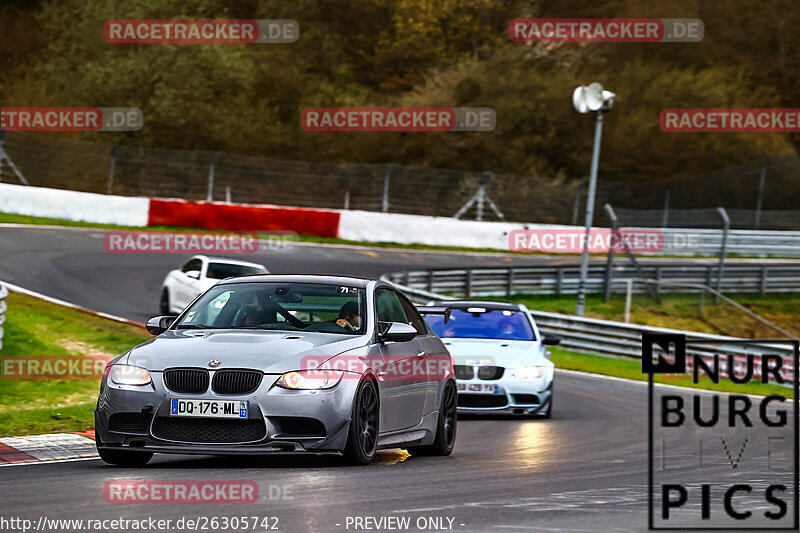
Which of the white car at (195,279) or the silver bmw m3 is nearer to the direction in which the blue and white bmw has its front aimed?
the silver bmw m3

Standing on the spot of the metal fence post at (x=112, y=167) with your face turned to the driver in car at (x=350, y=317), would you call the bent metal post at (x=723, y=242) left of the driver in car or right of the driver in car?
left

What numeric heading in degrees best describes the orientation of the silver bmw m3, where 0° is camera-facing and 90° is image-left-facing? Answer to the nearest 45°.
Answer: approximately 45°

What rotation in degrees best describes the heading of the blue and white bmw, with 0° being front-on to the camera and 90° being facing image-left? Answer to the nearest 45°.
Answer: approximately 0°

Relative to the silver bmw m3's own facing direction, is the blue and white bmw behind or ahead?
behind

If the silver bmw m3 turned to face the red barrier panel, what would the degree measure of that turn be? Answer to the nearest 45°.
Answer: approximately 135° to its right

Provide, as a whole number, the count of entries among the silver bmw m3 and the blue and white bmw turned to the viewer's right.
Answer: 0

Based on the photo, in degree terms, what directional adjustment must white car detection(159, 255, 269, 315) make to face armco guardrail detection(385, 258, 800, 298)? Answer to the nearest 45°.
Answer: approximately 90° to its left

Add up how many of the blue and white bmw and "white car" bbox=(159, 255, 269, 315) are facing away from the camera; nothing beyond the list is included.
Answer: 0

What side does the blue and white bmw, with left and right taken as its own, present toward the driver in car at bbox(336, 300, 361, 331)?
front
